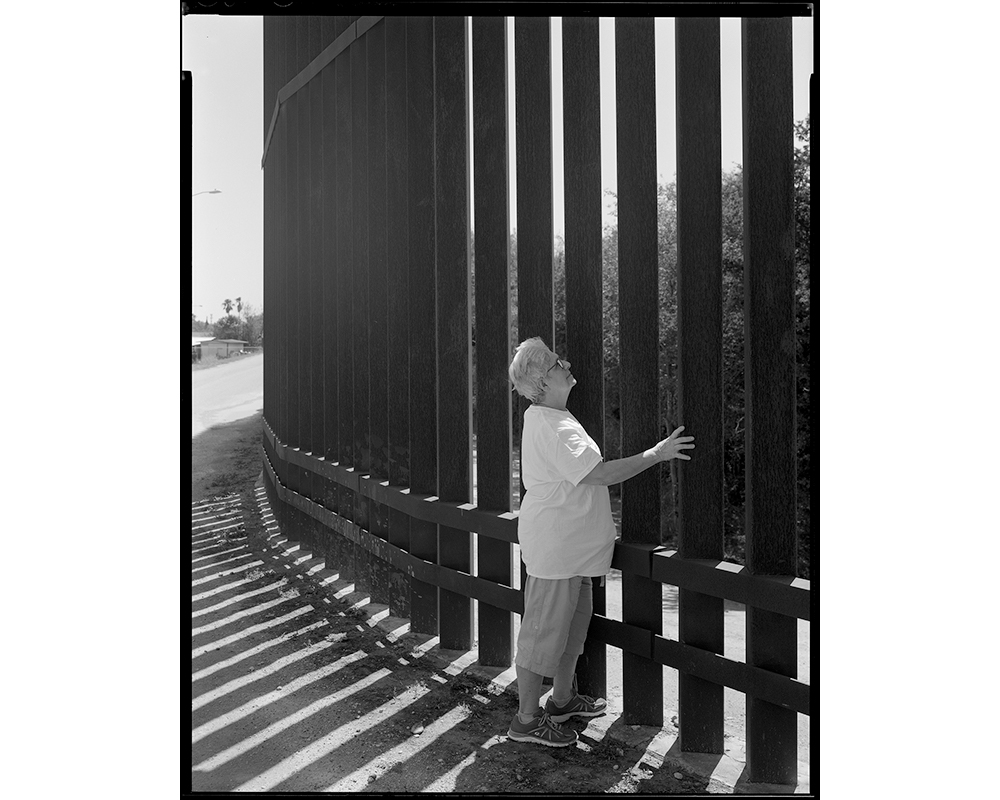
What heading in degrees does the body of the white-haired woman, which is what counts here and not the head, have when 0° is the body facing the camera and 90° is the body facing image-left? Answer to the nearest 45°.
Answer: approximately 270°

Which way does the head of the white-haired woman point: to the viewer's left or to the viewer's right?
to the viewer's right
